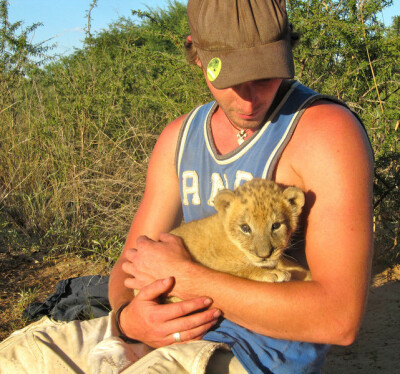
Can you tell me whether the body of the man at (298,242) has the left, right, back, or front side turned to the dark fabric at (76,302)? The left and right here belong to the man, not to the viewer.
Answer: right

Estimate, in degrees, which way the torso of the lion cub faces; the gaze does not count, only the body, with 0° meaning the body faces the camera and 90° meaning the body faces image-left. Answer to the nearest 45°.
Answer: approximately 315°

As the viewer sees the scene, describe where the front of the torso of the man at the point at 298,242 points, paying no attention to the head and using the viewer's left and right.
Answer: facing the viewer and to the left of the viewer

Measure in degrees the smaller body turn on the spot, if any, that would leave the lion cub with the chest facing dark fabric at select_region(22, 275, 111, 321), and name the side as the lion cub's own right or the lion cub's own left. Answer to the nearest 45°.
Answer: approximately 180°
